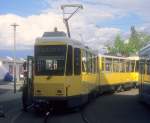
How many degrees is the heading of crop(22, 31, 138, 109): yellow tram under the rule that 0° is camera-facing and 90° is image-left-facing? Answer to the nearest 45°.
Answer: approximately 45°

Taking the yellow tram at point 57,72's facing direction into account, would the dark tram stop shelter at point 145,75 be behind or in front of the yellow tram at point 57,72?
behind
